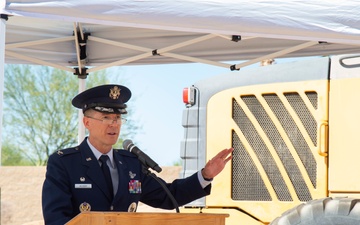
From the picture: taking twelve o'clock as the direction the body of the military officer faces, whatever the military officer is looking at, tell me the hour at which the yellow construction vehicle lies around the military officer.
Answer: The yellow construction vehicle is roughly at 9 o'clock from the military officer.

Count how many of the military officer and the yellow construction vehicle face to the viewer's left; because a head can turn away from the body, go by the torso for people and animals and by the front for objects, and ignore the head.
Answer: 0

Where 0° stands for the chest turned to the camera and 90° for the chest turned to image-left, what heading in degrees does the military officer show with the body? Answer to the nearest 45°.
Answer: approximately 315°

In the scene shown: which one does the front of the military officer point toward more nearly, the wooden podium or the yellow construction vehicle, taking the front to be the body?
the wooden podium
